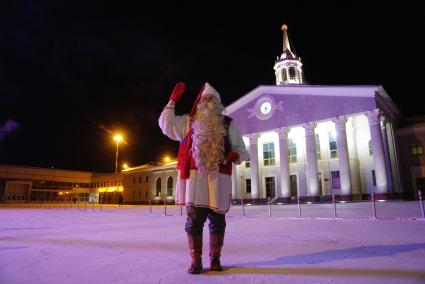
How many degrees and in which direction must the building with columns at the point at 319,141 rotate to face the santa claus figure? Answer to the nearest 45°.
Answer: approximately 45° to its left

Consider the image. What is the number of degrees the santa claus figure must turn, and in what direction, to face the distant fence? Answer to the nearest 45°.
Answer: approximately 135° to its left

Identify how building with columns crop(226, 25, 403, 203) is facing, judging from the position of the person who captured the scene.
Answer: facing the viewer and to the left of the viewer

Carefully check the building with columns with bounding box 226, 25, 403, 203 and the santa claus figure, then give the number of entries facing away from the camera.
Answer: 0

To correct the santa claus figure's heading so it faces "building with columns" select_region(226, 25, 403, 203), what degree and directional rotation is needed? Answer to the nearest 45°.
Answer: approximately 135° to its left

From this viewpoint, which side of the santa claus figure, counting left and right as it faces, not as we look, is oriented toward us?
front
